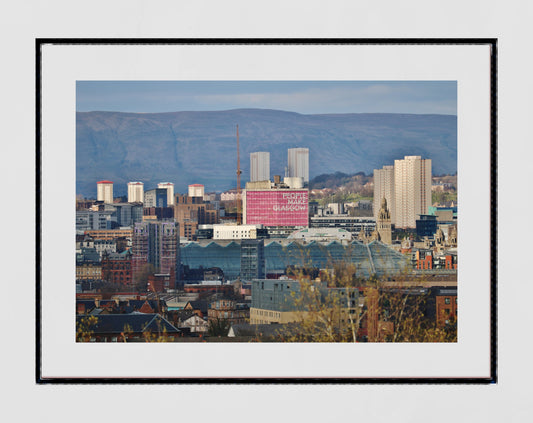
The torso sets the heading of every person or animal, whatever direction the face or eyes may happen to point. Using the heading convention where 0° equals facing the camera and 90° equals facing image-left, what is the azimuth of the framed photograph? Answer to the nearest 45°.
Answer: approximately 0°
